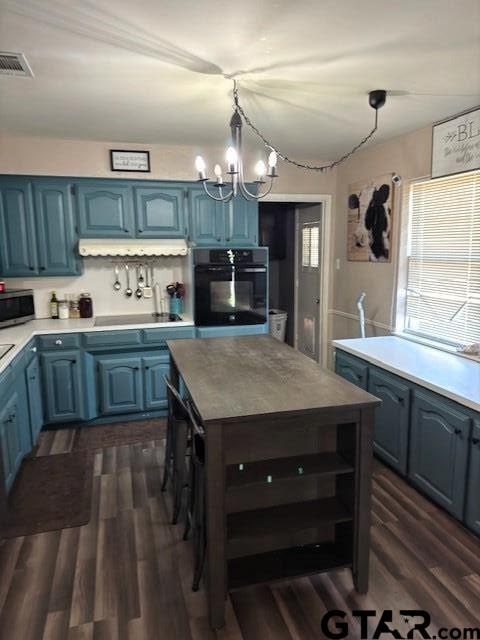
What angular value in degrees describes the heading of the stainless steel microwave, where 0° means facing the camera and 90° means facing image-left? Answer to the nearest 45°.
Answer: approximately 315°

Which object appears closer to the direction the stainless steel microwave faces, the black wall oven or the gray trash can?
the black wall oven

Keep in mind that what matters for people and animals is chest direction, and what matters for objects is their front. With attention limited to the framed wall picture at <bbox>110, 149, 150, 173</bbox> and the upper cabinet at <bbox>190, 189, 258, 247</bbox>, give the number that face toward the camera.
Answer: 2

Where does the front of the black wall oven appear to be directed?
toward the camera

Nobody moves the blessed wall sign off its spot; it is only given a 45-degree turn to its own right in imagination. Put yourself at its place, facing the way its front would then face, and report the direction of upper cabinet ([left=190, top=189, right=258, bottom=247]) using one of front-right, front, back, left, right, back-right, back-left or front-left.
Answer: front

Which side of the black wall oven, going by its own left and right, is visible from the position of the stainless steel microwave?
right

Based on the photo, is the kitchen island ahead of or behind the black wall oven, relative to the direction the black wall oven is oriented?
ahead

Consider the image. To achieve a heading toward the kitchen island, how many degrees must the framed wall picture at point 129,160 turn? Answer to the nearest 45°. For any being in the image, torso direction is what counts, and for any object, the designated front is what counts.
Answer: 0° — it already faces it

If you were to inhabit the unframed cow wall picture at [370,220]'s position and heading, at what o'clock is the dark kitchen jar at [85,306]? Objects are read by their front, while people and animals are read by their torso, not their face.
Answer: The dark kitchen jar is roughly at 1 o'clock from the unframed cow wall picture.

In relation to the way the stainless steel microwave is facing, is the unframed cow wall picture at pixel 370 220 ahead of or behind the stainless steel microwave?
ahead

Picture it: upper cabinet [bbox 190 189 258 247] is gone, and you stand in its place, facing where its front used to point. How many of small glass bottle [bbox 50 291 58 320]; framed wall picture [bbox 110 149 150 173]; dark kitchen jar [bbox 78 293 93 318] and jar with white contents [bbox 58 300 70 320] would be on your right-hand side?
4

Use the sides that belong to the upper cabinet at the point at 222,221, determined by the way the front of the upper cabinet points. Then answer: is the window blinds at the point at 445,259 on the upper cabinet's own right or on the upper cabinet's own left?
on the upper cabinet's own left

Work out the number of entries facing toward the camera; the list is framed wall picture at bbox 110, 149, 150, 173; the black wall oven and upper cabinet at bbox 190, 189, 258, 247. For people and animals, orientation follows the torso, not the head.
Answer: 3

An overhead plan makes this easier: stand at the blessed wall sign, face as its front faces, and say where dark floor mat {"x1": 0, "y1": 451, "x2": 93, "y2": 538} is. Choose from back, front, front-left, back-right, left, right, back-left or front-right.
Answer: front

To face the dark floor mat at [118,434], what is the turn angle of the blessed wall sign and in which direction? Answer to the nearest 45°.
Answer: approximately 45° to its right

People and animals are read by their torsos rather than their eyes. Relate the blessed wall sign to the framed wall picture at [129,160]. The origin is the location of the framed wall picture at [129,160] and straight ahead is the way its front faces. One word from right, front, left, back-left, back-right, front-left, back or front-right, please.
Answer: front-left

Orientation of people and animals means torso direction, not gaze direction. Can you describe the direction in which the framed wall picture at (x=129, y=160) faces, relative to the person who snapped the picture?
facing the viewer

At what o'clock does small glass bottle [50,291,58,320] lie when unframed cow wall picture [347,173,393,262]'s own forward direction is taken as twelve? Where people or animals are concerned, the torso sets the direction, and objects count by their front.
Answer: The small glass bottle is roughly at 1 o'clock from the unframed cow wall picture.

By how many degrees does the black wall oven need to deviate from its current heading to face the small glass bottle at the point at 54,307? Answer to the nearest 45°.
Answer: approximately 90° to its right

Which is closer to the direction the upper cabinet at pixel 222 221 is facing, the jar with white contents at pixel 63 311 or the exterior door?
the jar with white contents
